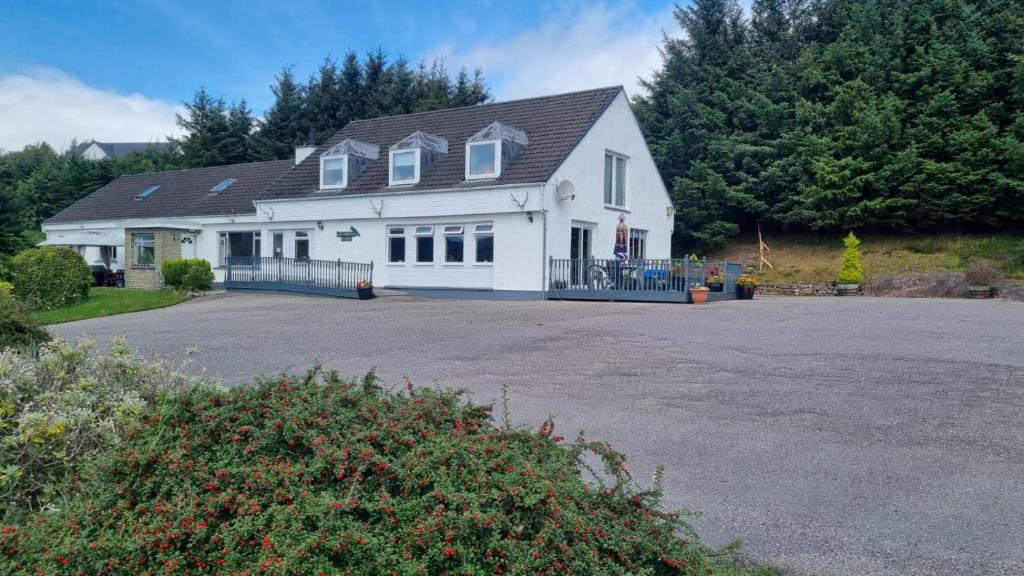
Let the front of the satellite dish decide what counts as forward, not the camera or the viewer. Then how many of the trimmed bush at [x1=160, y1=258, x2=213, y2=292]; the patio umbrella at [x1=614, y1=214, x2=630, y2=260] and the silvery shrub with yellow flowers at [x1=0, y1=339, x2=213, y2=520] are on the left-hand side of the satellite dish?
1

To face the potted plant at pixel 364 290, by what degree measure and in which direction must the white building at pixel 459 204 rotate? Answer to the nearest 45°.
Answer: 0° — it already faces it

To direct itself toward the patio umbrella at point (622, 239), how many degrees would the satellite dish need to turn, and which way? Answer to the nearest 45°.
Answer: approximately 90° to its left

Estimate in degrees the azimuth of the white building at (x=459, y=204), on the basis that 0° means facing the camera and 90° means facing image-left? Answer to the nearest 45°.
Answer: approximately 45°

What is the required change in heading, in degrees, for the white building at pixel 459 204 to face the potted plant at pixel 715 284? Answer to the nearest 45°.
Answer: approximately 90° to its left

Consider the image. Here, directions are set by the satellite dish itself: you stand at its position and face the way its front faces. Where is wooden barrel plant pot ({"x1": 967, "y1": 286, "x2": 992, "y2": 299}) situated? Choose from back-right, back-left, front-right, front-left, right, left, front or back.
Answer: front-left

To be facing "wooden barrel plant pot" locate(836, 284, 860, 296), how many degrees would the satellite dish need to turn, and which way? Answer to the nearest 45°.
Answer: approximately 45° to its left

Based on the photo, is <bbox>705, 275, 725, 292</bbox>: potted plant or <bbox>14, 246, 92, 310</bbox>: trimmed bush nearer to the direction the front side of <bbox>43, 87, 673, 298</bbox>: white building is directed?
the trimmed bush

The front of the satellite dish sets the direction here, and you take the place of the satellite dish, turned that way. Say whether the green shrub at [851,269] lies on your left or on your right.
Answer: on your left

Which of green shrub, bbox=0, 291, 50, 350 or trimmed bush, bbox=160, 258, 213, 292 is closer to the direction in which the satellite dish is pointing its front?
the green shrub

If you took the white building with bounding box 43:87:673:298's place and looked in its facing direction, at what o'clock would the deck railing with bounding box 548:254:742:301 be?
The deck railing is roughly at 9 o'clock from the white building.

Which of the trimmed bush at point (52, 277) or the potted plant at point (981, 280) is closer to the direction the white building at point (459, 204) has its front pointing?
the trimmed bush
